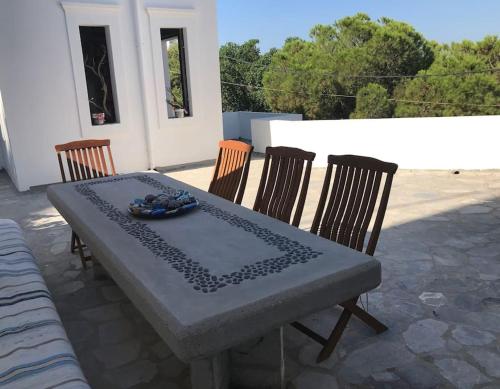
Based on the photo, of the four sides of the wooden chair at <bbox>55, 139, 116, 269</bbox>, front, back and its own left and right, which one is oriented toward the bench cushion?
front

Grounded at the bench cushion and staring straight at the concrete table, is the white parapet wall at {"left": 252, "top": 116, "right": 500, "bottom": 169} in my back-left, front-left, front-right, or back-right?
front-left

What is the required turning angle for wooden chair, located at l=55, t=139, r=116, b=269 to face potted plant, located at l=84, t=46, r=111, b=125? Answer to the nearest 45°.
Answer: approximately 180°

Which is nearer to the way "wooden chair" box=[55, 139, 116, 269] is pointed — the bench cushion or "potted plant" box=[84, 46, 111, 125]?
the bench cushion

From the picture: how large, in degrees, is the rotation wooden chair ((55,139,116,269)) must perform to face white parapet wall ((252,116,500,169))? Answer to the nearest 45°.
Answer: approximately 90° to its left

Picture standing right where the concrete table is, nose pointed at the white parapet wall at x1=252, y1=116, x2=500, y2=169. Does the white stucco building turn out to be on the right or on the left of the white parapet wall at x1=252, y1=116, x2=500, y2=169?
left

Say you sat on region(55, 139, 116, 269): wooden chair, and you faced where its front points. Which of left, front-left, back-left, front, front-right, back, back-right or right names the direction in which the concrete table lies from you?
front

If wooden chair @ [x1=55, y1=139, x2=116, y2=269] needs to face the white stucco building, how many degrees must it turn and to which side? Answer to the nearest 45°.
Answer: approximately 180°

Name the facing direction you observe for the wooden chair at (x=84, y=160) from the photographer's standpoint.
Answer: facing the viewer

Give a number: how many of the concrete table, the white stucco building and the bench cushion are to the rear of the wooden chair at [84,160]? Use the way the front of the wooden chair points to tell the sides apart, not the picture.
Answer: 1

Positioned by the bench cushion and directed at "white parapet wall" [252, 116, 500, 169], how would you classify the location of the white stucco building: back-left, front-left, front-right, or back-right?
front-left

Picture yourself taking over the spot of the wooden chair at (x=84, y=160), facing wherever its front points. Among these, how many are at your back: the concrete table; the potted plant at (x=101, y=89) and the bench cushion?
1

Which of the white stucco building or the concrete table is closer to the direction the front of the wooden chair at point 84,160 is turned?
the concrete table
